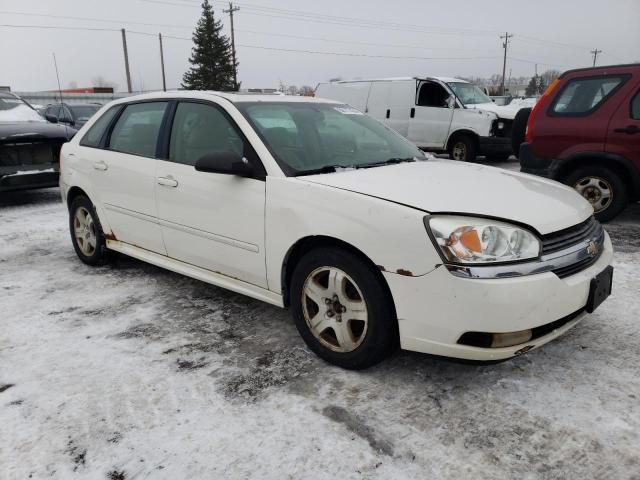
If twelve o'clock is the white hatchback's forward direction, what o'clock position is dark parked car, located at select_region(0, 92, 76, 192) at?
The dark parked car is roughly at 6 o'clock from the white hatchback.

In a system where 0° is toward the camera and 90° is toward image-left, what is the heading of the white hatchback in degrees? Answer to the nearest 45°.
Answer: approximately 315°

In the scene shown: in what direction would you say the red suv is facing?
to the viewer's right

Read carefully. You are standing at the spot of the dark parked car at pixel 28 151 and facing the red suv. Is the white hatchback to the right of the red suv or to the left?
right

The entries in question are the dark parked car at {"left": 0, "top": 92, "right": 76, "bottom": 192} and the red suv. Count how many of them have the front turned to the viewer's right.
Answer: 1

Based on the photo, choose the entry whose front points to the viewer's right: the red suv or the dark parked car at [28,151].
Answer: the red suv

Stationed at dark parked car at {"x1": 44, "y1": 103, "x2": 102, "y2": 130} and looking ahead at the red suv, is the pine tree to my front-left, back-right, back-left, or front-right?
back-left

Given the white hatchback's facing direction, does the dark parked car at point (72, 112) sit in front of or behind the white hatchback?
behind

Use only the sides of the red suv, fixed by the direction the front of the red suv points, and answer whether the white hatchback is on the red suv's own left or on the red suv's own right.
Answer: on the red suv's own right
